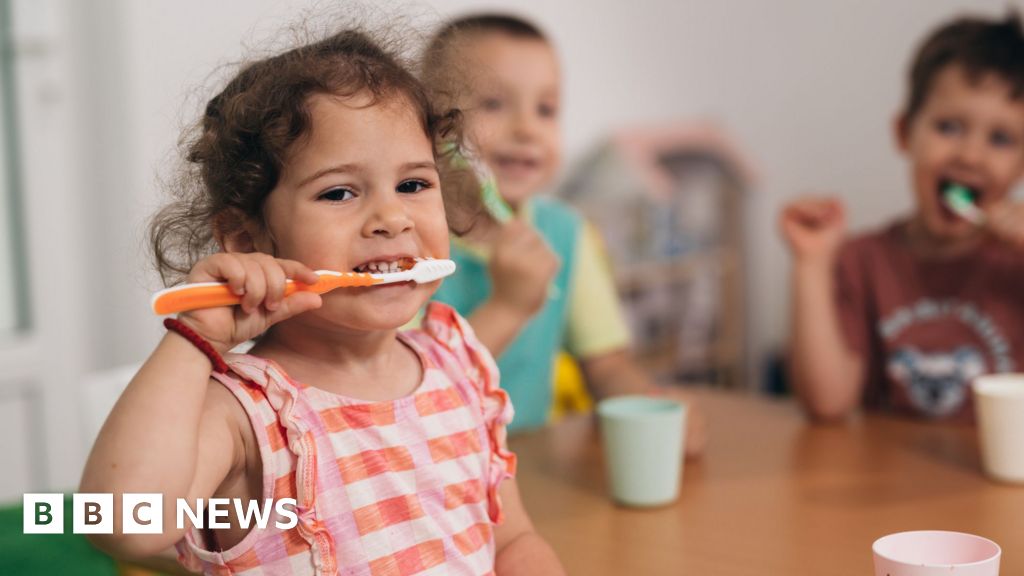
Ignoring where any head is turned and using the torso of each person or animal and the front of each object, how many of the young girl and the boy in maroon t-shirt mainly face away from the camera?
0

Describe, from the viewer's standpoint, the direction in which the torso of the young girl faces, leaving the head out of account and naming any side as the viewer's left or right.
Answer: facing the viewer and to the right of the viewer

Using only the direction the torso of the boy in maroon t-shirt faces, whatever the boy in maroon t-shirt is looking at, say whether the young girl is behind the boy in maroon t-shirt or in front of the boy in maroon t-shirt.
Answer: in front

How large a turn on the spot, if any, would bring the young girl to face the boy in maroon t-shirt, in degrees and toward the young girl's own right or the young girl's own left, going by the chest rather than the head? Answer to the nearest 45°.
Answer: approximately 90° to the young girl's own left

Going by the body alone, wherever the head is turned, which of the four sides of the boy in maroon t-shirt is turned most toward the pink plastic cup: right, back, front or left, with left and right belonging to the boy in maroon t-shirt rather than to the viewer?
front

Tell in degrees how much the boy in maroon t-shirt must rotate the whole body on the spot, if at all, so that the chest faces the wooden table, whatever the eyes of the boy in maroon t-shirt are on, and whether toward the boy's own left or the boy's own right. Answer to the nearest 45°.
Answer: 0° — they already face it

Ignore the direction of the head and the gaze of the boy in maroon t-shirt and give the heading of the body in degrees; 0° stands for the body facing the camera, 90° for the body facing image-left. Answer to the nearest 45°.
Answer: approximately 0°
